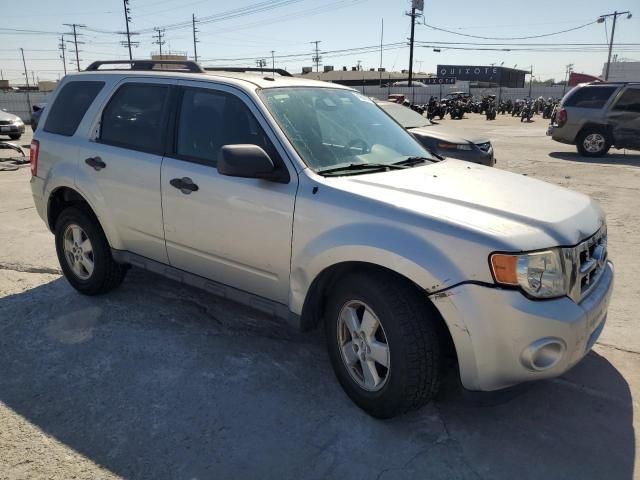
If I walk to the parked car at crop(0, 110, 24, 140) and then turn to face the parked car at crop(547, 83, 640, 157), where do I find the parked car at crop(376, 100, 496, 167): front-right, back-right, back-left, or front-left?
front-right

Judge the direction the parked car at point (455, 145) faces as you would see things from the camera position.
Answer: facing the viewer and to the right of the viewer

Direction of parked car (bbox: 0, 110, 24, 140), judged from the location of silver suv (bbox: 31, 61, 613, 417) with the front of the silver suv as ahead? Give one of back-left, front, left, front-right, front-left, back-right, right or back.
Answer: back

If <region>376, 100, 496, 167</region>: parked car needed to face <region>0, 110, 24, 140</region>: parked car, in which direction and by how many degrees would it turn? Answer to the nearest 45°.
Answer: approximately 135° to its right

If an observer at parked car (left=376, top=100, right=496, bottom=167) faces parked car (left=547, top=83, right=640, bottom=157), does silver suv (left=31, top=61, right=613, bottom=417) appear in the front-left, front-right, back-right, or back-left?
back-right

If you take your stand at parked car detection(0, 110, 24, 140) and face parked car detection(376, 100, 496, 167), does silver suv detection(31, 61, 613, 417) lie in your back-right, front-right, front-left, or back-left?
front-right

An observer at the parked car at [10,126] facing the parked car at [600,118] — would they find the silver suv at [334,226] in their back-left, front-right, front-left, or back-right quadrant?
front-right

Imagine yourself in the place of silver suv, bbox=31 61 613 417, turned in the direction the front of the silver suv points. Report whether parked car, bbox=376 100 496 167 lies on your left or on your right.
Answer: on your left

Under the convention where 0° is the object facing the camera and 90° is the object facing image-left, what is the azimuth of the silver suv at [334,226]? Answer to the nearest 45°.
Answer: approximately 315°

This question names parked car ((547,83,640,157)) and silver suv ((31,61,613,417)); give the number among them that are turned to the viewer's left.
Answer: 0

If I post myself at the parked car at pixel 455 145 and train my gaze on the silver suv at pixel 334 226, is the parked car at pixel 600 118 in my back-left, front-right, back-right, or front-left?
back-left
